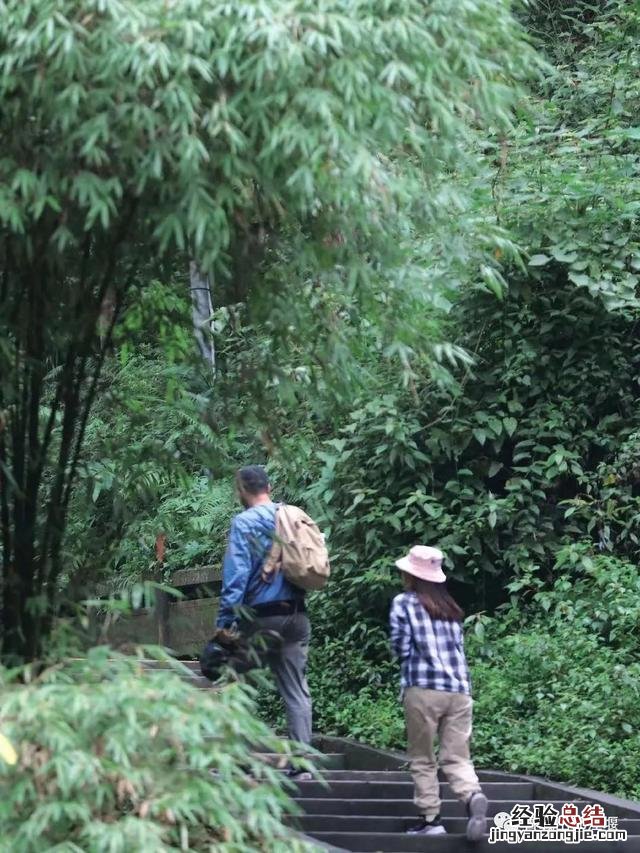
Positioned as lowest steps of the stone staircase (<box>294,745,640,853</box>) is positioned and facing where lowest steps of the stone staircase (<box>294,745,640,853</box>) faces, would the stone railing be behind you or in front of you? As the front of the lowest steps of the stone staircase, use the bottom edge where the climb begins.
behind

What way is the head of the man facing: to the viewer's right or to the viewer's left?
to the viewer's left

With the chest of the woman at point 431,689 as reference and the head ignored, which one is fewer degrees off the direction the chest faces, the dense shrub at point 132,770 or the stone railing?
the stone railing

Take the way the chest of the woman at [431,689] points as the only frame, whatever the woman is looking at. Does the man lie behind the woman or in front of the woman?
in front

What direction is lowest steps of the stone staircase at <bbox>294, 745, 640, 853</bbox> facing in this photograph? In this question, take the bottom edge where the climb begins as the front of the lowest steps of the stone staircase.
toward the camera

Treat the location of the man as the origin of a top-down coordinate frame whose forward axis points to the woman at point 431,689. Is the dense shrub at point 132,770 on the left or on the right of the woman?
right

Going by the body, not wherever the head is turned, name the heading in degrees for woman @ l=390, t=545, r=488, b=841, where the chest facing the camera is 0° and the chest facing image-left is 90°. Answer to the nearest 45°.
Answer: approximately 135°

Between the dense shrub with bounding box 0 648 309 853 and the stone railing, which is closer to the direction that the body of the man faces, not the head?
the stone railing

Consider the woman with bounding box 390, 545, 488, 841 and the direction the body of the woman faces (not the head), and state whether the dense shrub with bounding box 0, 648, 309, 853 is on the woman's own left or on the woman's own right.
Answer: on the woman's own left

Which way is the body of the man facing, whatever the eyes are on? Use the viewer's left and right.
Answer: facing away from the viewer and to the left of the viewer

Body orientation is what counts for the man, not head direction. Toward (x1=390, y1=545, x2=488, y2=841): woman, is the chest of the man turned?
no

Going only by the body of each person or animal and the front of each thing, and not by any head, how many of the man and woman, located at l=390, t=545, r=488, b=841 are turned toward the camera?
0

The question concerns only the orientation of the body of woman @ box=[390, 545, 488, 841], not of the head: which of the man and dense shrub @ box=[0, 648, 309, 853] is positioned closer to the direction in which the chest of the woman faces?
the man

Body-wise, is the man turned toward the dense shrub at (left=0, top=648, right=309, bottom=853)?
no
